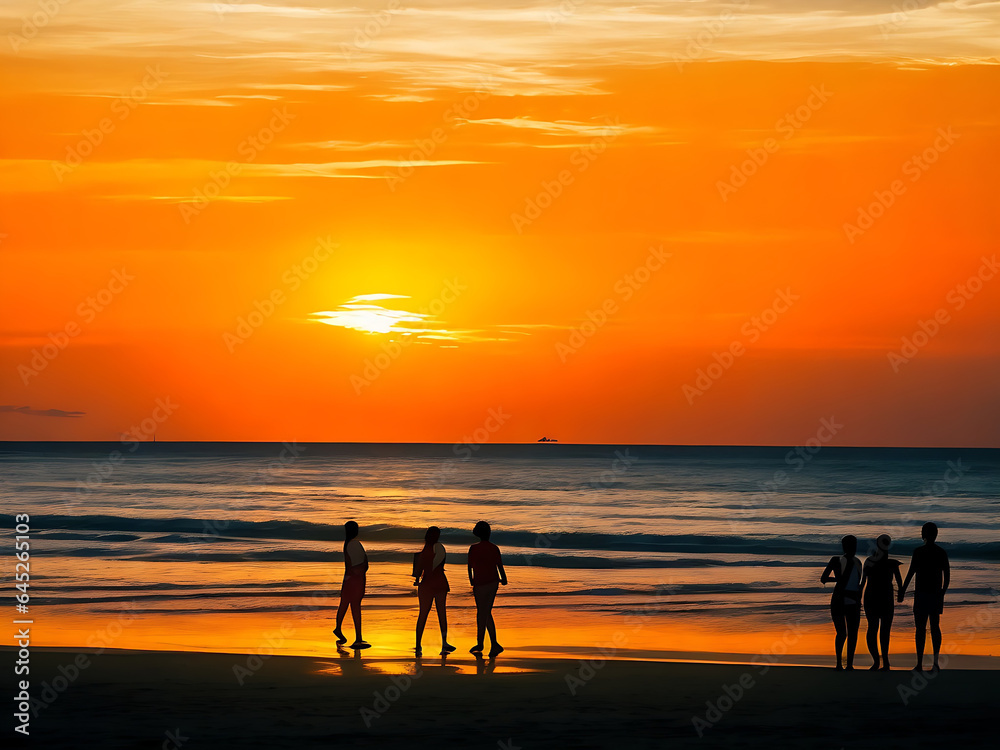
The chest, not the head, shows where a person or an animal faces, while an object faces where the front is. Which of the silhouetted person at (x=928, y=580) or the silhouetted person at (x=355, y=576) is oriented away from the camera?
the silhouetted person at (x=928, y=580)

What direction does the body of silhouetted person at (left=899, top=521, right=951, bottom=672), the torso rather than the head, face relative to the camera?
away from the camera

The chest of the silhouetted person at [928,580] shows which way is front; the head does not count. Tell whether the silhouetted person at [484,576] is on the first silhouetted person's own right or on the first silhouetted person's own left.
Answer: on the first silhouetted person's own left

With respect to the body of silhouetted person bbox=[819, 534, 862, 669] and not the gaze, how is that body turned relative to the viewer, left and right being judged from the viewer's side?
facing away from the viewer

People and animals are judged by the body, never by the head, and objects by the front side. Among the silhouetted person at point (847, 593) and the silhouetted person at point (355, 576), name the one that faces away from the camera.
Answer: the silhouetted person at point (847, 593)

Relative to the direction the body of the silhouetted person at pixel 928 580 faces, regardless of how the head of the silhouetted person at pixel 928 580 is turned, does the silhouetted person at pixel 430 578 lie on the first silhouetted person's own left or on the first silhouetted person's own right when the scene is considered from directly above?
on the first silhouetted person's own left
